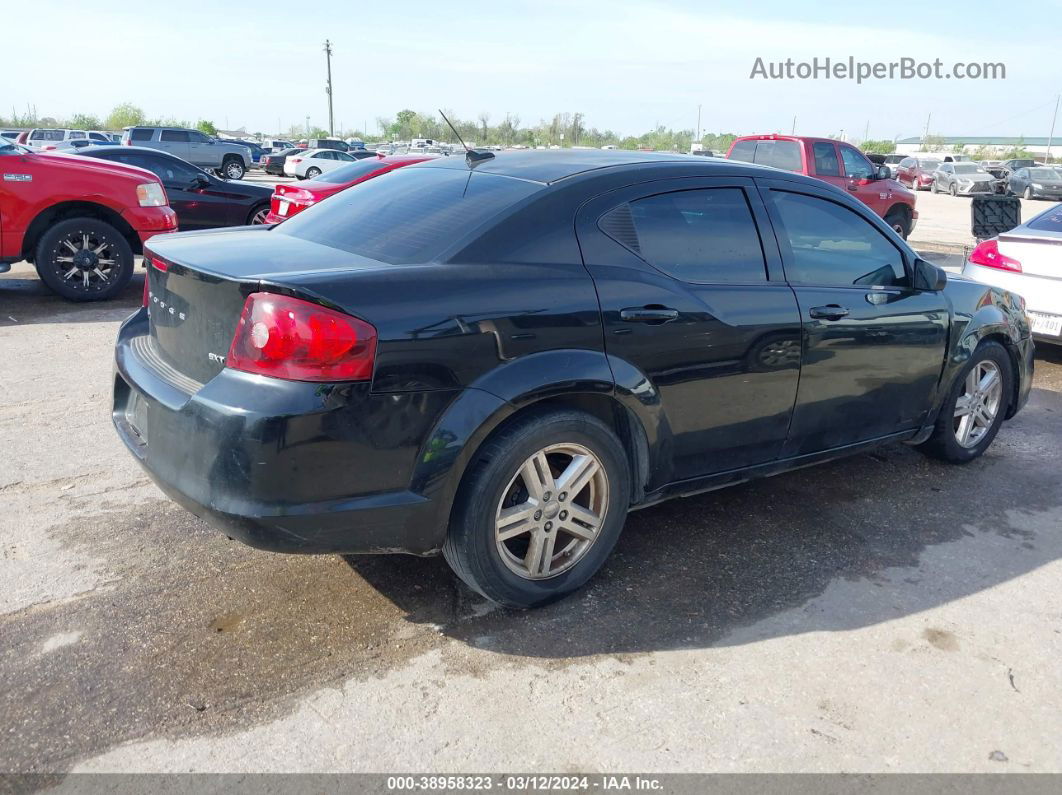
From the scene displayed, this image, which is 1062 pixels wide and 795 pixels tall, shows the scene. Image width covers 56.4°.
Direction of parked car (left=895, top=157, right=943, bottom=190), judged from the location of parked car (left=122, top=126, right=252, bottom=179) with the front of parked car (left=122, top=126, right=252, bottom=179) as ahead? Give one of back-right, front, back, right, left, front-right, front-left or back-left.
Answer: front

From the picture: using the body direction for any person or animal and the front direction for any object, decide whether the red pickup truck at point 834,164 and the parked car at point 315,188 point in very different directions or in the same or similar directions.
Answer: same or similar directions

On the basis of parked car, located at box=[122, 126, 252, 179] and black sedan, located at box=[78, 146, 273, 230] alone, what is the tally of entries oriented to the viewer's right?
2

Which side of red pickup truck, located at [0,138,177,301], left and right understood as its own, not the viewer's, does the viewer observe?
right

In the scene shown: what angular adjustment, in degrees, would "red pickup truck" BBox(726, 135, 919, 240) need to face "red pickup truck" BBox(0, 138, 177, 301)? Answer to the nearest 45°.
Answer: approximately 180°

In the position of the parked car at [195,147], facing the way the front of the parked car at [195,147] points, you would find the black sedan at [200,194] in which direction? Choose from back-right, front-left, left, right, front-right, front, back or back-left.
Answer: right

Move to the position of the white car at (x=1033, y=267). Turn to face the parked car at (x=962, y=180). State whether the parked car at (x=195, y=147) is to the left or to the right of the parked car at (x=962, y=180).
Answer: left

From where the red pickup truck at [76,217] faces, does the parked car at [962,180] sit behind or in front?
in front

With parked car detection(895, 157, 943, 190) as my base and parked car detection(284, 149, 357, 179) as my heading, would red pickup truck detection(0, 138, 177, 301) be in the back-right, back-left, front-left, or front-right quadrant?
front-left

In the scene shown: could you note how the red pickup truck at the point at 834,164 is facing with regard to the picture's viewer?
facing away from the viewer and to the right of the viewer

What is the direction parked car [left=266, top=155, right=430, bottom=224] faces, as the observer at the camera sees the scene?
facing away from the viewer and to the right of the viewer

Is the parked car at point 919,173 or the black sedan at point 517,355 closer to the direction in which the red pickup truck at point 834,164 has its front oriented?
the parked car

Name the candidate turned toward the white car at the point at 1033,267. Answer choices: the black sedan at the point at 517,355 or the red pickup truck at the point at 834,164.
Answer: the black sedan

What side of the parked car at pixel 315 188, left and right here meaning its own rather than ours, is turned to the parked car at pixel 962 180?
front

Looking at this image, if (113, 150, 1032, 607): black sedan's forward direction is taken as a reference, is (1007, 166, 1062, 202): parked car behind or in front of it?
in front

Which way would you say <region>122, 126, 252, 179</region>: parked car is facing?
to the viewer's right

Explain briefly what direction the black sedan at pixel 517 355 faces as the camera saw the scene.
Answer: facing away from the viewer and to the right of the viewer
